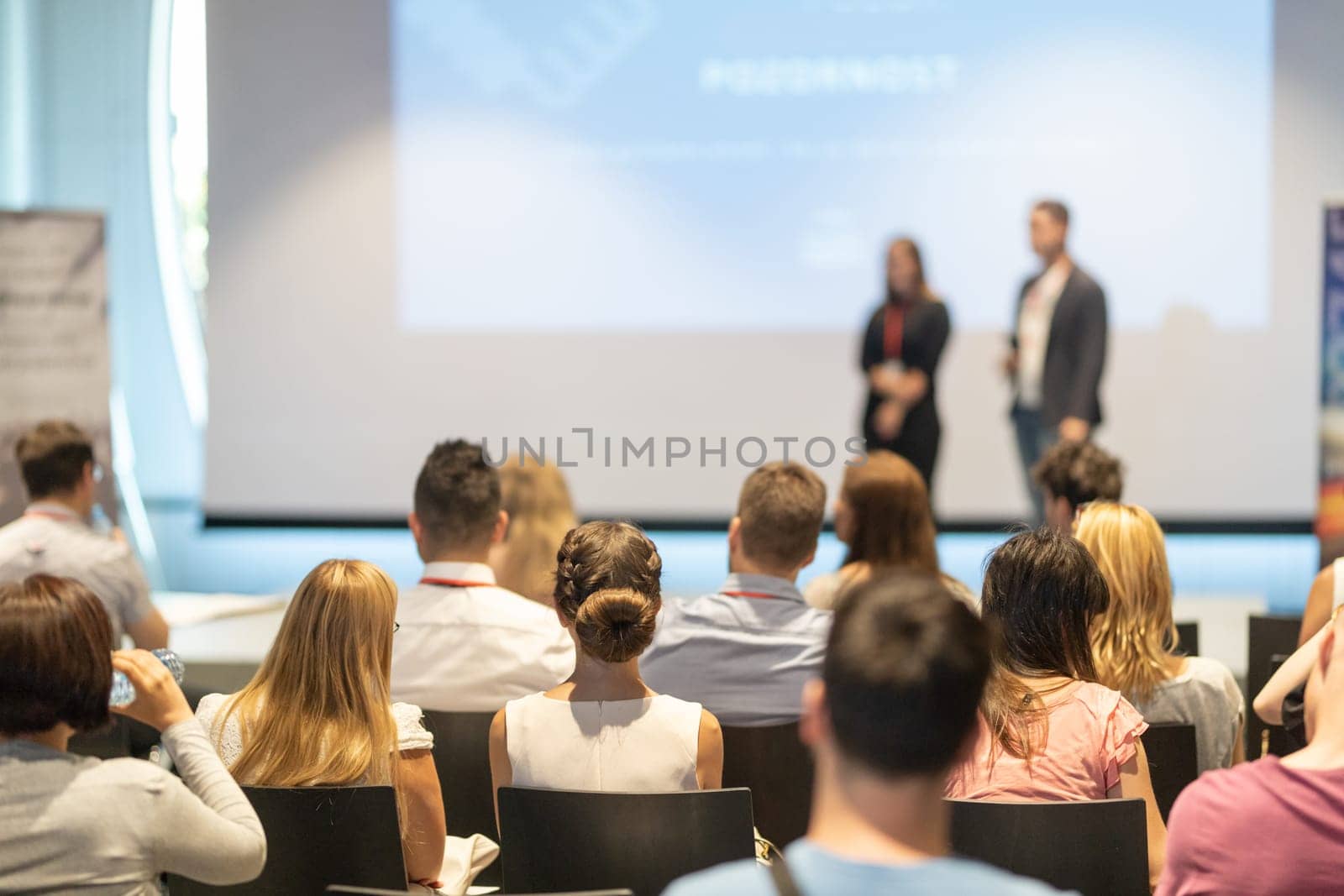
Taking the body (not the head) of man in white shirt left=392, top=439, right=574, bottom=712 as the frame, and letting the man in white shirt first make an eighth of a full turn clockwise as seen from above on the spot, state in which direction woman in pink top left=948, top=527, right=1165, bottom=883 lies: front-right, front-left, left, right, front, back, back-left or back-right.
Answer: right

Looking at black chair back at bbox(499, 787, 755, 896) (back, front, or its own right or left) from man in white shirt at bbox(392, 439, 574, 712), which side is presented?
front

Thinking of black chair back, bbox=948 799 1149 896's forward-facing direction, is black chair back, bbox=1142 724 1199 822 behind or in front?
in front

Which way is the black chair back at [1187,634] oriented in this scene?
away from the camera

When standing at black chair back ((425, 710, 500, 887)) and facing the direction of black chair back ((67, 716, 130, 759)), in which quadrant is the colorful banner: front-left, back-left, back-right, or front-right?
back-right

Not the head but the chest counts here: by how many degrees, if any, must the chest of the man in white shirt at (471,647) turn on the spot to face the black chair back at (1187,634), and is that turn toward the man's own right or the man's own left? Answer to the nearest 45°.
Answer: approximately 90° to the man's own right

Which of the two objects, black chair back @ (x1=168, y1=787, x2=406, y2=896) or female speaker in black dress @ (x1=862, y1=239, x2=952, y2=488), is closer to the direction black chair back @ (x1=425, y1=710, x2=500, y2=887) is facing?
the female speaker in black dress

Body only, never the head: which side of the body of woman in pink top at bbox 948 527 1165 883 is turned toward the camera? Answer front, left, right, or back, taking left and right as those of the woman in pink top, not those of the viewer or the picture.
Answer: back

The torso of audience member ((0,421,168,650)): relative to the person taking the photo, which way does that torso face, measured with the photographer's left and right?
facing away from the viewer and to the right of the viewer

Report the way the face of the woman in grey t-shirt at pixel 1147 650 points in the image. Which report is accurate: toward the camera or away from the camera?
away from the camera

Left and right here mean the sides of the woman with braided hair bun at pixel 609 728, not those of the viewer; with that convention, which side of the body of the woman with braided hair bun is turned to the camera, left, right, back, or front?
back

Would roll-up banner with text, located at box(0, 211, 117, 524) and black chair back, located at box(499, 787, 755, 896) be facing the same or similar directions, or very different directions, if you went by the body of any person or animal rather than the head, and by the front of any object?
very different directions

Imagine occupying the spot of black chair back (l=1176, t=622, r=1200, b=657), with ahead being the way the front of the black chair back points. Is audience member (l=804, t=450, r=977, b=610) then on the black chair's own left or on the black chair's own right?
on the black chair's own left

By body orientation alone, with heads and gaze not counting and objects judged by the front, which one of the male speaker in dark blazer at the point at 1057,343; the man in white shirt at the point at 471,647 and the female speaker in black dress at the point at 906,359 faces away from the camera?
the man in white shirt

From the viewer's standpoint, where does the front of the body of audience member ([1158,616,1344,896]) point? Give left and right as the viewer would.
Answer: facing away from the viewer

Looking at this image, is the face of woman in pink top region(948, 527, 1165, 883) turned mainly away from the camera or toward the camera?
away from the camera

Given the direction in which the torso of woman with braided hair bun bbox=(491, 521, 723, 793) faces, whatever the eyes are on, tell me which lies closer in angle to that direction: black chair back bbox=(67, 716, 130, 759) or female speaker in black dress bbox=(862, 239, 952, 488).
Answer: the female speaker in black dress

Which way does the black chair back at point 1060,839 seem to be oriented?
away from the camera
